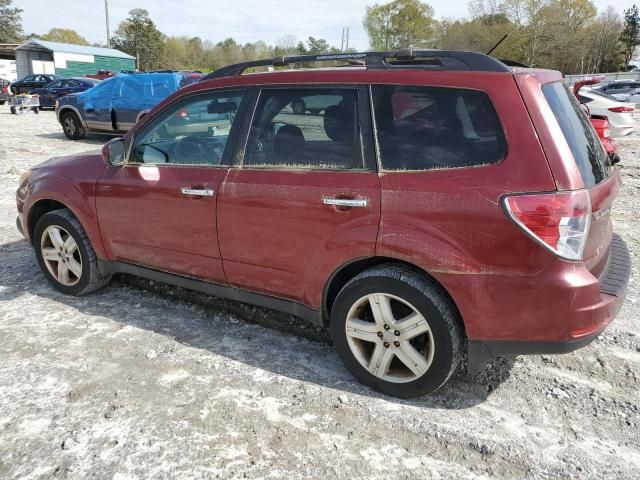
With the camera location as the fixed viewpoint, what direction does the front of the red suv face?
facing away from the viewer and to the left of the viewer

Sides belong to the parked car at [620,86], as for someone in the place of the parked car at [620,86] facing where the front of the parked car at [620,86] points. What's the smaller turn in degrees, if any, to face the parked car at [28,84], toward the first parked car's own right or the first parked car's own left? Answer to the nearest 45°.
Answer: approximately 45° to the first parked car's own left

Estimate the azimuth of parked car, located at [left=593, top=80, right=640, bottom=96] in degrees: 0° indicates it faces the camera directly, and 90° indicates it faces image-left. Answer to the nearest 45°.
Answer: approximately 90°

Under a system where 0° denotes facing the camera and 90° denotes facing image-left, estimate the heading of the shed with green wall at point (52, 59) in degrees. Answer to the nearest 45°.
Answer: approximately 45°

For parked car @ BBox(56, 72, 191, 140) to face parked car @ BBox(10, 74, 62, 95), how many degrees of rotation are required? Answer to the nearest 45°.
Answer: approximately 90° to its right

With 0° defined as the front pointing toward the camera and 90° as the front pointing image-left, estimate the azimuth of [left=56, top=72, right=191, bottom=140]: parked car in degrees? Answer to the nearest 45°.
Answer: approximately 90°

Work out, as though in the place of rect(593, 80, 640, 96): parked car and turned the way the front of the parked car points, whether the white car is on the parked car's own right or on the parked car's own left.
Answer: on the parked car's own left

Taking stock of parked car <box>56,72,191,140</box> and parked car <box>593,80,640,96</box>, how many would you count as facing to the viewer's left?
2
